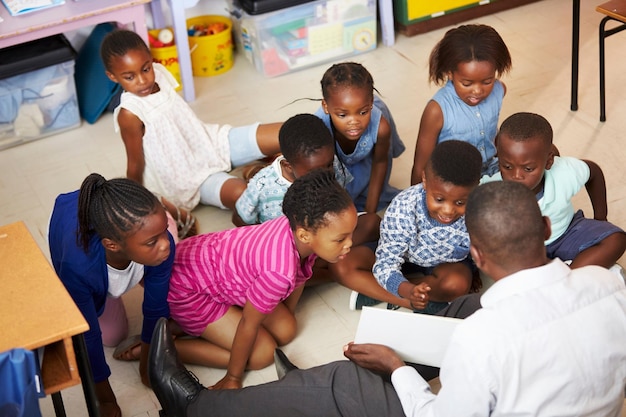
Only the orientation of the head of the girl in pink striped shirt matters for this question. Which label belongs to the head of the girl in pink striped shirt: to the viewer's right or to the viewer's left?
to the viewer's right

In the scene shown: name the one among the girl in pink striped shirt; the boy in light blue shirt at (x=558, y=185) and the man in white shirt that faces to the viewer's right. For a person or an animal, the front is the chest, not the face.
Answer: the girl in pink striped shirt

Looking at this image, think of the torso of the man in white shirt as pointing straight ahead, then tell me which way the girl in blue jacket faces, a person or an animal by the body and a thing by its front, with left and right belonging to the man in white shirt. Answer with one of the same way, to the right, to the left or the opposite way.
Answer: the opposite way

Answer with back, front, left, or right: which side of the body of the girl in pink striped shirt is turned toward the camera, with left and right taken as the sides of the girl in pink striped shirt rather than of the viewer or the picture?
right

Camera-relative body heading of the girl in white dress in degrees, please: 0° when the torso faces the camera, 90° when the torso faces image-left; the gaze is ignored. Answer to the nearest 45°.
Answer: approximately 315°

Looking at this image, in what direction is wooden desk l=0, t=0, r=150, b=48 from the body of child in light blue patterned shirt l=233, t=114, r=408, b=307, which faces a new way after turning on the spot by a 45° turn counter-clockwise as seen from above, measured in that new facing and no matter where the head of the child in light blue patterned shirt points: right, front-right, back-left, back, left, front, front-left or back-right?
back-left

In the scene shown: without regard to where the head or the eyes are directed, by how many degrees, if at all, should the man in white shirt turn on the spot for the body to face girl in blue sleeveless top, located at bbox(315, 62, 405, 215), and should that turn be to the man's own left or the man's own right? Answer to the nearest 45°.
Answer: approximately 45° to the man's own right

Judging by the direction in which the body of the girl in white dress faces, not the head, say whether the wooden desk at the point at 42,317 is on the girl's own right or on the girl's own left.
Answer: on the girl's own right

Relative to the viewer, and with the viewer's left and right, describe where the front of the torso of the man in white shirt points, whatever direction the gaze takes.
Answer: facing away from the viewer and to the left of the viewer

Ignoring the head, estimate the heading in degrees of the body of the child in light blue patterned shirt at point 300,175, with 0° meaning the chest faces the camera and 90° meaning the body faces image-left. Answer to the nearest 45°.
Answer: approximately 315°
